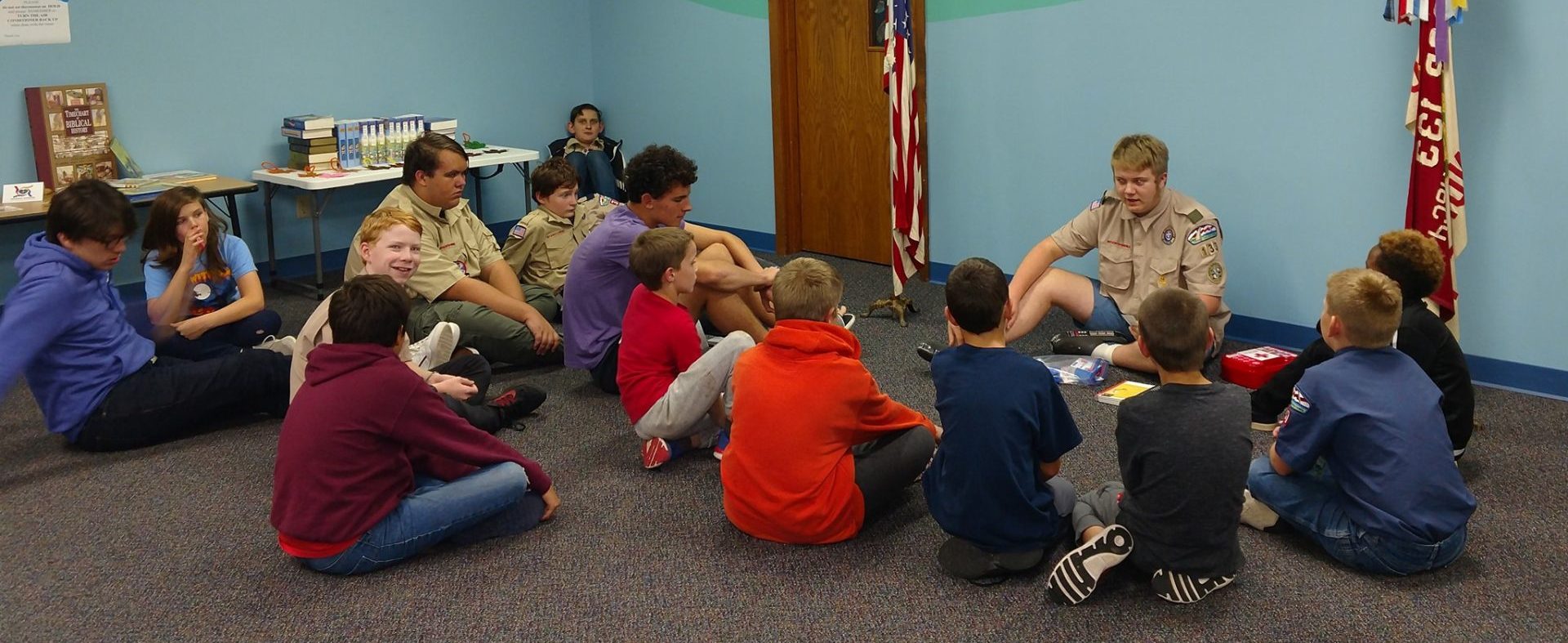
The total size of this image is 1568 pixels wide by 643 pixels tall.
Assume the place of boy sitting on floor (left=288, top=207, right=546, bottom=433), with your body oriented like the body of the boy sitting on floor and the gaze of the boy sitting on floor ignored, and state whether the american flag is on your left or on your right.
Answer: on your left

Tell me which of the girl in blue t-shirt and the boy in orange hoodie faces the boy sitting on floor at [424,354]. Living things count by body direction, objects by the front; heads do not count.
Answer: the girl in blue t-shirt

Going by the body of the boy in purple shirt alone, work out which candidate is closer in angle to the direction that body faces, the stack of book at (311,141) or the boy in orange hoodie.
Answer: the boy in orange hoodie

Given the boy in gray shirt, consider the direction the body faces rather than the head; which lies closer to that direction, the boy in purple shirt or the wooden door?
the wooden door

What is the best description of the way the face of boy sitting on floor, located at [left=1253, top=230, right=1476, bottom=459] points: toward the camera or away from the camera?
away from the camera

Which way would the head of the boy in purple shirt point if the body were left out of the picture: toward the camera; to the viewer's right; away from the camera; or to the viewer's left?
to the viewer's right

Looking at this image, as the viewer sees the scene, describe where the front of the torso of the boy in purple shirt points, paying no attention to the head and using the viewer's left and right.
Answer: facing to the right of the viewer

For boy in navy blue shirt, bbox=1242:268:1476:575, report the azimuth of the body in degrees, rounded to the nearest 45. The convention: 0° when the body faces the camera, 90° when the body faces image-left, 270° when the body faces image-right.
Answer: approximately 135°

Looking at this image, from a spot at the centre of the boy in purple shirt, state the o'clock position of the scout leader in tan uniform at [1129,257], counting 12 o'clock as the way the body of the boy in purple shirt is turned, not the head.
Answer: The scout leader in tan uniform is roughly at 12 o'clock from the boy in purple shirt.

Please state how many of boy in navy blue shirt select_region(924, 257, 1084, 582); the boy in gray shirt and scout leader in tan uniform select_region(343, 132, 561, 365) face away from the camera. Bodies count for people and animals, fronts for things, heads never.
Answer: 2

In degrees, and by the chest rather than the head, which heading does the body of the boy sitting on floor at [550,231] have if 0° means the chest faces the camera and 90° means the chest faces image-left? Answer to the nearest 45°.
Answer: approximately 315°

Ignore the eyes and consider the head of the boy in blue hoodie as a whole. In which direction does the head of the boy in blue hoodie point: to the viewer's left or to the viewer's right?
to the viewer's right

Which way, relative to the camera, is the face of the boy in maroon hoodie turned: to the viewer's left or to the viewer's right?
to the viewer's right

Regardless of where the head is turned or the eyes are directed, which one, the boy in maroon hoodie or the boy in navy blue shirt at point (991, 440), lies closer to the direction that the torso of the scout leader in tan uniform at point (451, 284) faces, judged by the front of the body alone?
the boy in navy blue shirt
